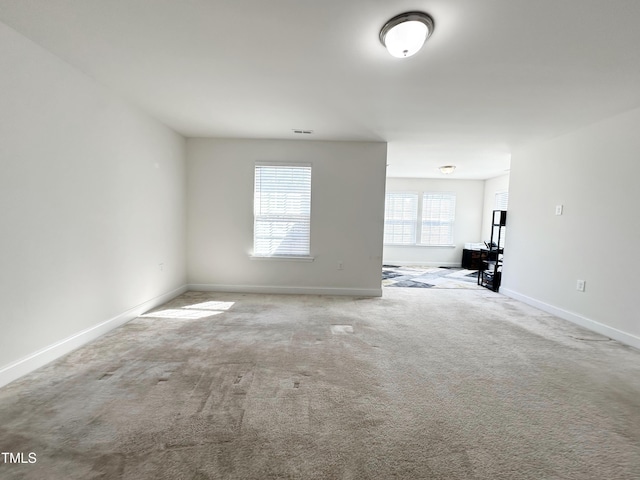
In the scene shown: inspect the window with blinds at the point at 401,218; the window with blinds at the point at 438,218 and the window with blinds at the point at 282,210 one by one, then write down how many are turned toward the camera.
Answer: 3

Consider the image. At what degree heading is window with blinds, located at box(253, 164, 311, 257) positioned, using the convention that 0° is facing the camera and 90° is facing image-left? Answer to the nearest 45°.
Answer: approximately 0°

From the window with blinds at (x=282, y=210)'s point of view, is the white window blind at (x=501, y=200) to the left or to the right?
on its left

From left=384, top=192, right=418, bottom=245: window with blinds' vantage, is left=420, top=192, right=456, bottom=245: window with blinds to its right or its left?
on its left

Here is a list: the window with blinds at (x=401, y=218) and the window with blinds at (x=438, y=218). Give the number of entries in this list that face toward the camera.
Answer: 2

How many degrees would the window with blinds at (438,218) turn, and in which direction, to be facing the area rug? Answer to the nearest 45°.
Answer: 0° — it already faces it

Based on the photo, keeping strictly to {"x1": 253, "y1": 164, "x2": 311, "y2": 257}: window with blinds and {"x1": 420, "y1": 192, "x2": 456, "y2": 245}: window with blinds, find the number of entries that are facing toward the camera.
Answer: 2

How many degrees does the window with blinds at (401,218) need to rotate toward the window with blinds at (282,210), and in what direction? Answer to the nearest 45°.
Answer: approximately 45° to its right

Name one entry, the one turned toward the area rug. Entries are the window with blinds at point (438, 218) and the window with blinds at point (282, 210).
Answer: the window with blinds at point (438, 218)

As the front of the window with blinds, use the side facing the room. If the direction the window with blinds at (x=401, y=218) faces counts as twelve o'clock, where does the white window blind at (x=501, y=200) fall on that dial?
The white window blind is roughly at 9 o'clock from the window with blinds.

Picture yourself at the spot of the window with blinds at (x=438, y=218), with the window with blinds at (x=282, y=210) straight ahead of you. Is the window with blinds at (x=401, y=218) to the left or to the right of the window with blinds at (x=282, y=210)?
right

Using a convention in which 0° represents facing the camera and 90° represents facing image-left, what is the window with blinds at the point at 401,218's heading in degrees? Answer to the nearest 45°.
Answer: approximately 0°

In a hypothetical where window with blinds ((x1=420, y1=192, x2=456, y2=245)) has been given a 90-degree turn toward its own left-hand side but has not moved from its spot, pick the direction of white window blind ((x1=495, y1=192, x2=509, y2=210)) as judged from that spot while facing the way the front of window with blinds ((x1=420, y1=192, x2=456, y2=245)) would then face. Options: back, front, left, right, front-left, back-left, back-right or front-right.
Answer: front
